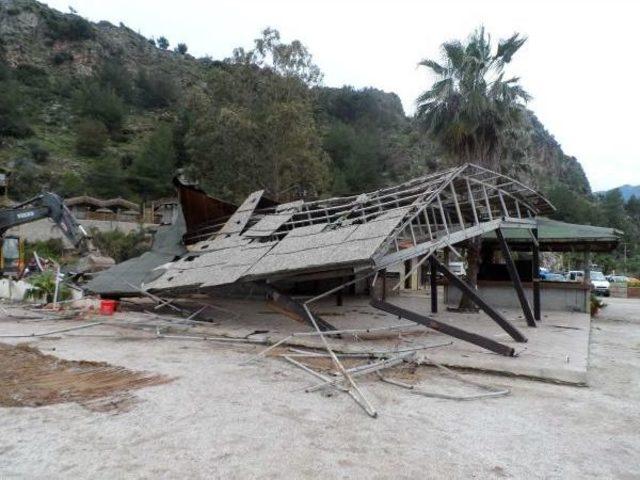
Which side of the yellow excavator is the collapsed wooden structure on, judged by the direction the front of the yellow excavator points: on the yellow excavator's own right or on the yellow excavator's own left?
on the yellow excavator's own right

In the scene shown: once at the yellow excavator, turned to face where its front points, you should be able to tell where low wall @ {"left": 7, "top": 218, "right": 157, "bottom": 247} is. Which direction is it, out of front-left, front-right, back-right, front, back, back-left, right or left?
left

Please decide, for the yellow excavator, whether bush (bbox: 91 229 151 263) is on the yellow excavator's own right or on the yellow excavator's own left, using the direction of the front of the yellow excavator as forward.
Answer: on the yellow excavator's own left

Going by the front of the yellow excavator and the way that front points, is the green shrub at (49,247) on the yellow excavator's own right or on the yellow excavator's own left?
on the yellow excavator's own left

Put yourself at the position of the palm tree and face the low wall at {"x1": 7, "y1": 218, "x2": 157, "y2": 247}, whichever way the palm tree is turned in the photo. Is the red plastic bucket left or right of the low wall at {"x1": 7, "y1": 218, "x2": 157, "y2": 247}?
left

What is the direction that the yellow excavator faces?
to the viewer's right
